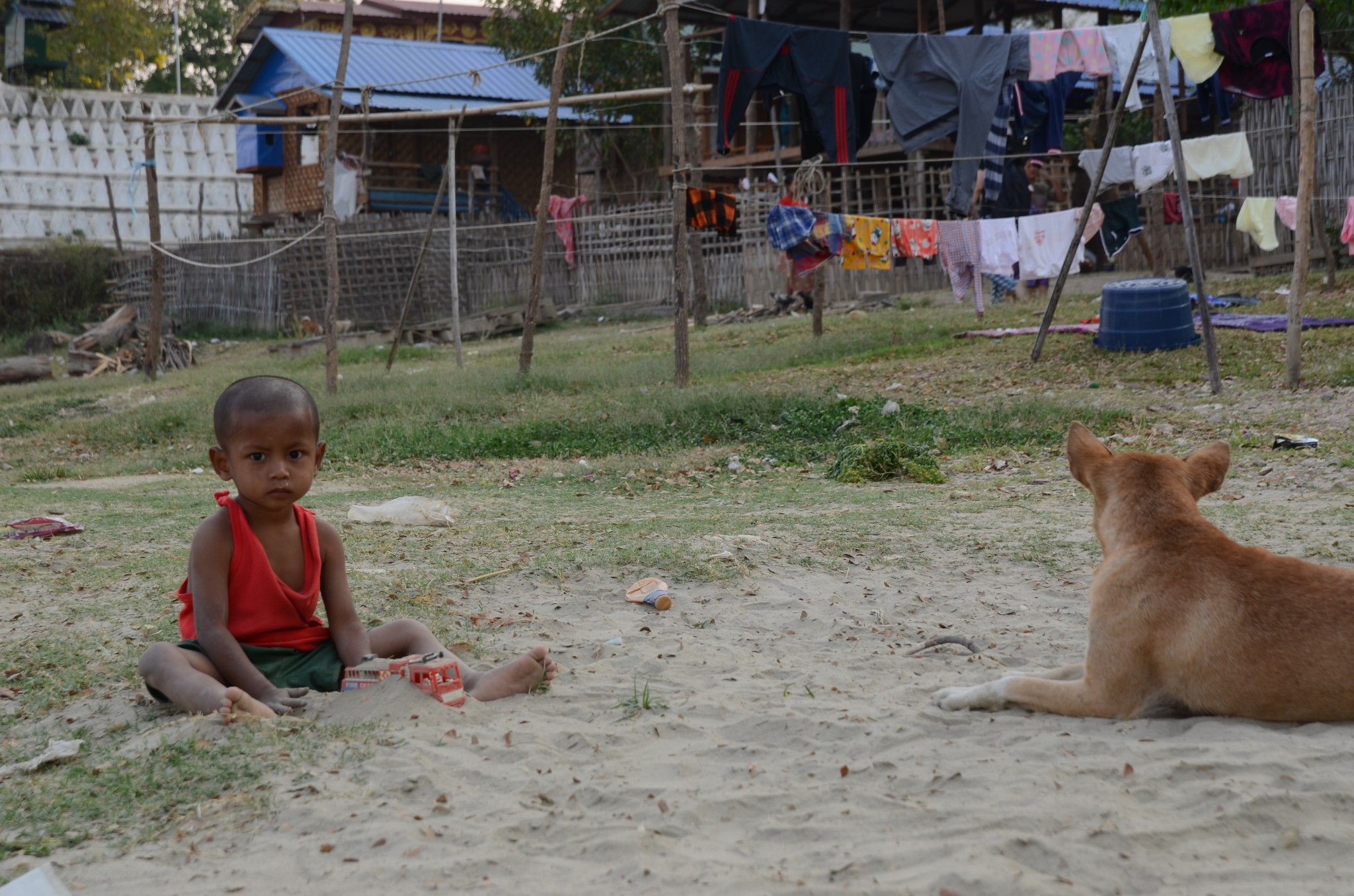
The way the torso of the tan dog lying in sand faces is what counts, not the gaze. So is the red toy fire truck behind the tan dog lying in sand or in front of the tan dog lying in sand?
in front

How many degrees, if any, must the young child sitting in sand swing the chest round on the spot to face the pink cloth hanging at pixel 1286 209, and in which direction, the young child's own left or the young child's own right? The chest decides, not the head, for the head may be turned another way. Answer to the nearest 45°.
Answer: approximately 90° to the young child's own left

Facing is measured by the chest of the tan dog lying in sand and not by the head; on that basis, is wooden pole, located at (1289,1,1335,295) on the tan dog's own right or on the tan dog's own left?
on the tan dog's own right

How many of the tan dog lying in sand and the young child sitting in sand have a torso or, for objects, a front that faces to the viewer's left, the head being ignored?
1

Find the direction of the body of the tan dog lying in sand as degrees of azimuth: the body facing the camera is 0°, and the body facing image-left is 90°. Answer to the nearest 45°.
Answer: approximately 90°

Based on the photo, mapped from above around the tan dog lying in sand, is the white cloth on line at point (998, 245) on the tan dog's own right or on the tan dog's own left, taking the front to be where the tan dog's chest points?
on the tan dog's own right

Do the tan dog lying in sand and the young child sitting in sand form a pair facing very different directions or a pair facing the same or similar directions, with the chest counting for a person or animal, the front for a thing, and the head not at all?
very different directions
